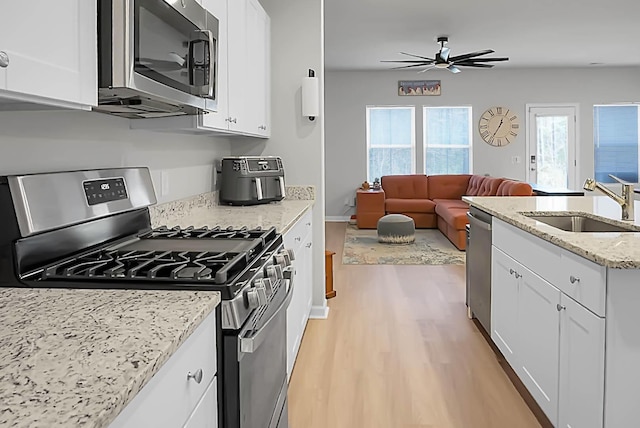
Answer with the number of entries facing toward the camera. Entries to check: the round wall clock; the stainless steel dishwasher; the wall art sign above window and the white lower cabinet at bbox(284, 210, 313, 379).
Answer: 2

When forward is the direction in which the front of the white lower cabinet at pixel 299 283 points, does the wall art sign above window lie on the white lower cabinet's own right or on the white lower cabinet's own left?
on the white lower cabinet's own left

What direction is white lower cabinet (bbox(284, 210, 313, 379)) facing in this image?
to the viewer's right

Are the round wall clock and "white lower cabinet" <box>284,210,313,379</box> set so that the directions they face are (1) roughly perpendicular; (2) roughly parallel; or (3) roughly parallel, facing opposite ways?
roughly perpendicular

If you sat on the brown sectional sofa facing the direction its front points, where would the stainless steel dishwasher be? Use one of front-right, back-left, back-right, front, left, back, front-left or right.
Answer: front-left

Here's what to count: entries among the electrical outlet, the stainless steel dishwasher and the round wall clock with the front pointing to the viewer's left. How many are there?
1

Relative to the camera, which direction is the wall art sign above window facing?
toward the camera

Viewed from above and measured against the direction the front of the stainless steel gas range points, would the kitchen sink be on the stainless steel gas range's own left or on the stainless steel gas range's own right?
on the stainless steel gas range's own left

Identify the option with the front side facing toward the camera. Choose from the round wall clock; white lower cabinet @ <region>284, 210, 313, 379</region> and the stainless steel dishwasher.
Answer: the round wall clock

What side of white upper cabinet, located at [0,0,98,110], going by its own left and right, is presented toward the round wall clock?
left

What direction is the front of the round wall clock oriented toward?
toward the camera

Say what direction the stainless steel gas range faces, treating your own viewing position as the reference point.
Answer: facing the viewer and to the right of the viewer

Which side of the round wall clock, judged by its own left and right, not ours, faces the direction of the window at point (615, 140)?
left

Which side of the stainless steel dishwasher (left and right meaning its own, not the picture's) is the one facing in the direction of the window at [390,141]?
right

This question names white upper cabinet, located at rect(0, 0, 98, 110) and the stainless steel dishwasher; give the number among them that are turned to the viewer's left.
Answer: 1

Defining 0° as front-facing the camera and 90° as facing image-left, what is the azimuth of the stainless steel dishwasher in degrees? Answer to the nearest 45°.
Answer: approximately 90°
